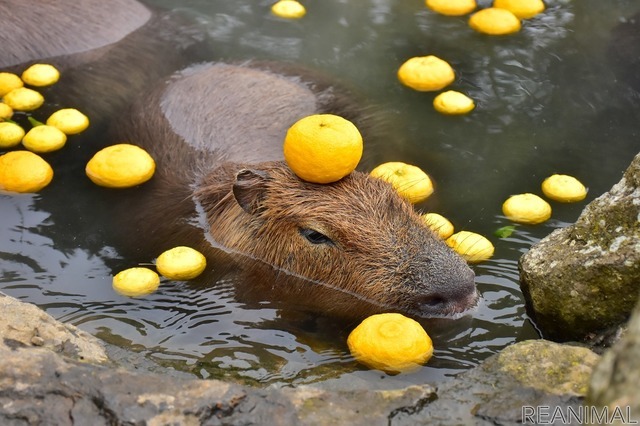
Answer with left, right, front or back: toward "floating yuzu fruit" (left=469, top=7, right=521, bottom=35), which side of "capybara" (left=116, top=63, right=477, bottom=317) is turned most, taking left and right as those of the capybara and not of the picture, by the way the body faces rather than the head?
left

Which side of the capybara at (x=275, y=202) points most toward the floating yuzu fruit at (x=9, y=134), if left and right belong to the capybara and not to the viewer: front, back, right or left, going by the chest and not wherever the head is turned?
back

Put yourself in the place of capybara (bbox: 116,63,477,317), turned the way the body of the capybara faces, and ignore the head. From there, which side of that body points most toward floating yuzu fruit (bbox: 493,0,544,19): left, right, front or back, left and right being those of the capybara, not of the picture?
left

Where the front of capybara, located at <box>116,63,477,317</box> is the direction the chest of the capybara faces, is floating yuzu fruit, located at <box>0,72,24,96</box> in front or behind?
behind

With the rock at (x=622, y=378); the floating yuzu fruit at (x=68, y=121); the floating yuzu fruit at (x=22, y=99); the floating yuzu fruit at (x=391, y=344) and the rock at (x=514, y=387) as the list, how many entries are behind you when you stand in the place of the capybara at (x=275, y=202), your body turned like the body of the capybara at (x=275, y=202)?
2

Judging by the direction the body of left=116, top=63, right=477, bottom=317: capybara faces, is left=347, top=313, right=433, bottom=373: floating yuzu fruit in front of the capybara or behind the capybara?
in front

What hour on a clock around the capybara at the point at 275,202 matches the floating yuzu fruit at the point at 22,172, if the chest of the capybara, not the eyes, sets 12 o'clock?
The floating yuzu fruit is roughly at 5 o'clock from the capybara.

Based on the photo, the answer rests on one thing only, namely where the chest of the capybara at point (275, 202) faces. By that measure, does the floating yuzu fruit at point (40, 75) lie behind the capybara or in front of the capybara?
behind

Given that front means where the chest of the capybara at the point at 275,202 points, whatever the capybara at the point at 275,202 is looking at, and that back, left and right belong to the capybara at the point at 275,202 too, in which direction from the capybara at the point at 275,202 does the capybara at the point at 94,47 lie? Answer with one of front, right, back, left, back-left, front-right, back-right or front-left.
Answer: back

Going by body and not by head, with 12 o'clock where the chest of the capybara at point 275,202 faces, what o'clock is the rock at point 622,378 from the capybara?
The rock is roughly at 1 o'clock from the capybara.

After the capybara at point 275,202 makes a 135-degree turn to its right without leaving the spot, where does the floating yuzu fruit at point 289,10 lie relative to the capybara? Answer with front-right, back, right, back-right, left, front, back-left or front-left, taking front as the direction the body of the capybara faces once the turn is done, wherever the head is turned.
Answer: right

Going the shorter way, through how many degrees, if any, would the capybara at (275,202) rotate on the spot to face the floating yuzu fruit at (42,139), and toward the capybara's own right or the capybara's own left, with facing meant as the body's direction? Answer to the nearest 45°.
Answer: approximately 180°

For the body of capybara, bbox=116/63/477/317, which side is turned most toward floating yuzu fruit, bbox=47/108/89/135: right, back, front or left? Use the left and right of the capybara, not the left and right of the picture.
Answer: back
